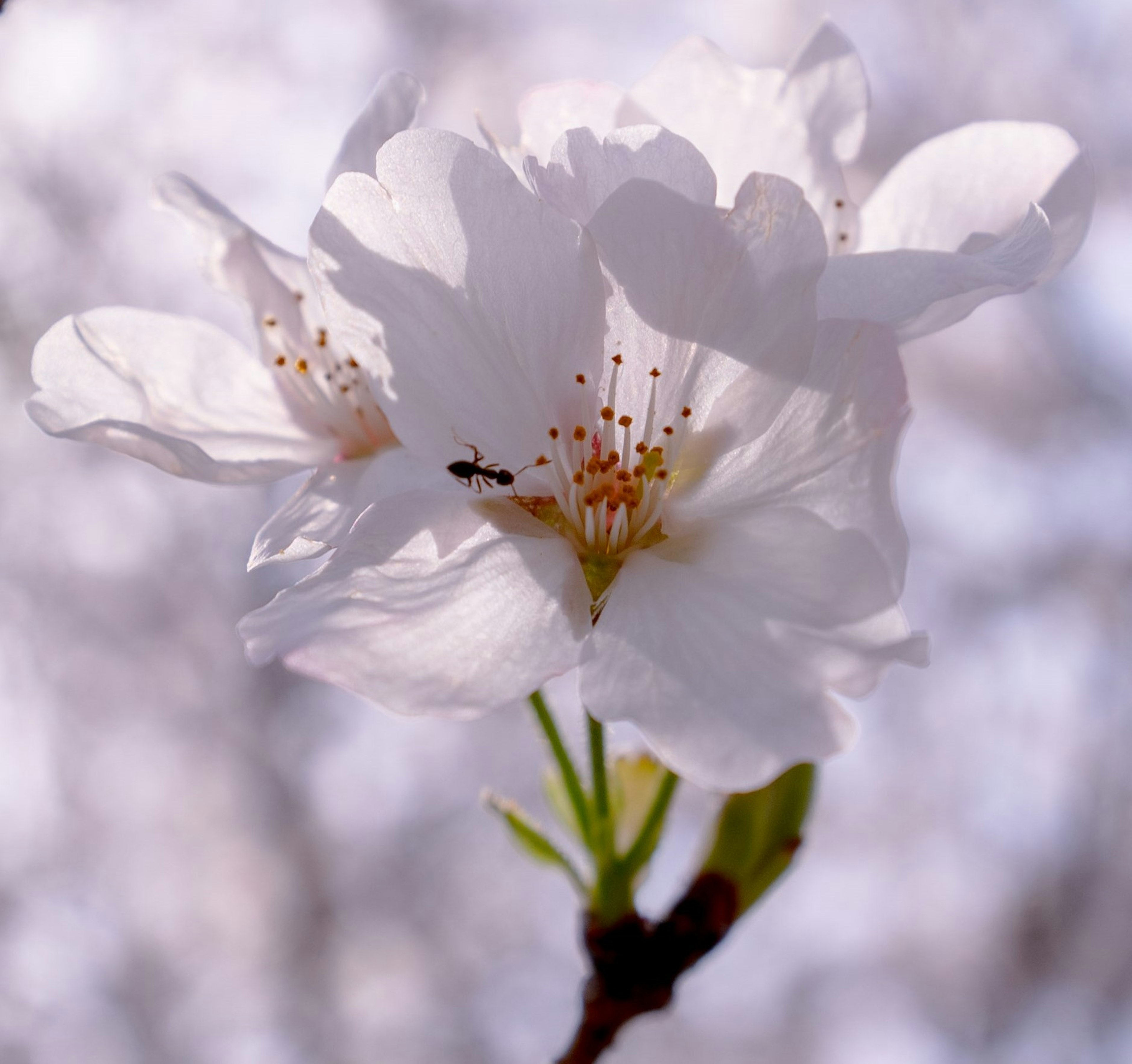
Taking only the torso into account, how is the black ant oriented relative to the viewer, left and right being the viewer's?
facing to the right of the viewer
